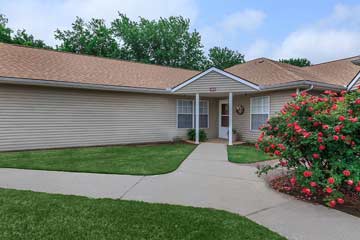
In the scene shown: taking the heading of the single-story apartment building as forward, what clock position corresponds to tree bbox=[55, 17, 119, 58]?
The tree is roughly at 5 o'clock from the single-story apartment building.

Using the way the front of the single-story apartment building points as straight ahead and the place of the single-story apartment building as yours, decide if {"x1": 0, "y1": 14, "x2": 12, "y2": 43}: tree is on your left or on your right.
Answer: on your right

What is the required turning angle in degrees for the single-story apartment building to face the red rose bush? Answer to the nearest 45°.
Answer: approximately 45° to its left

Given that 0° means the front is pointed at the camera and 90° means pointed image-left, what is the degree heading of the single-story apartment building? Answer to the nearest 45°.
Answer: approximately 0°

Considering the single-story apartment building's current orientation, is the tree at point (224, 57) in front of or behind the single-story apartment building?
behind

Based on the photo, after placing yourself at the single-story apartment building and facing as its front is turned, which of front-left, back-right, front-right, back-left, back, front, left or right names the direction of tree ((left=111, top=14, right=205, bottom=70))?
back

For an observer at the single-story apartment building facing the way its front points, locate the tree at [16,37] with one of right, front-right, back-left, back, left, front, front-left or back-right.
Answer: back-right

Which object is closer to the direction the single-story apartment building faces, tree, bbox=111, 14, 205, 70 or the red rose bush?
the red rose bush

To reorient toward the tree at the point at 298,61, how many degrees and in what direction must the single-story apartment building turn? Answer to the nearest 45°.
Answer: approximately 135° to its left
